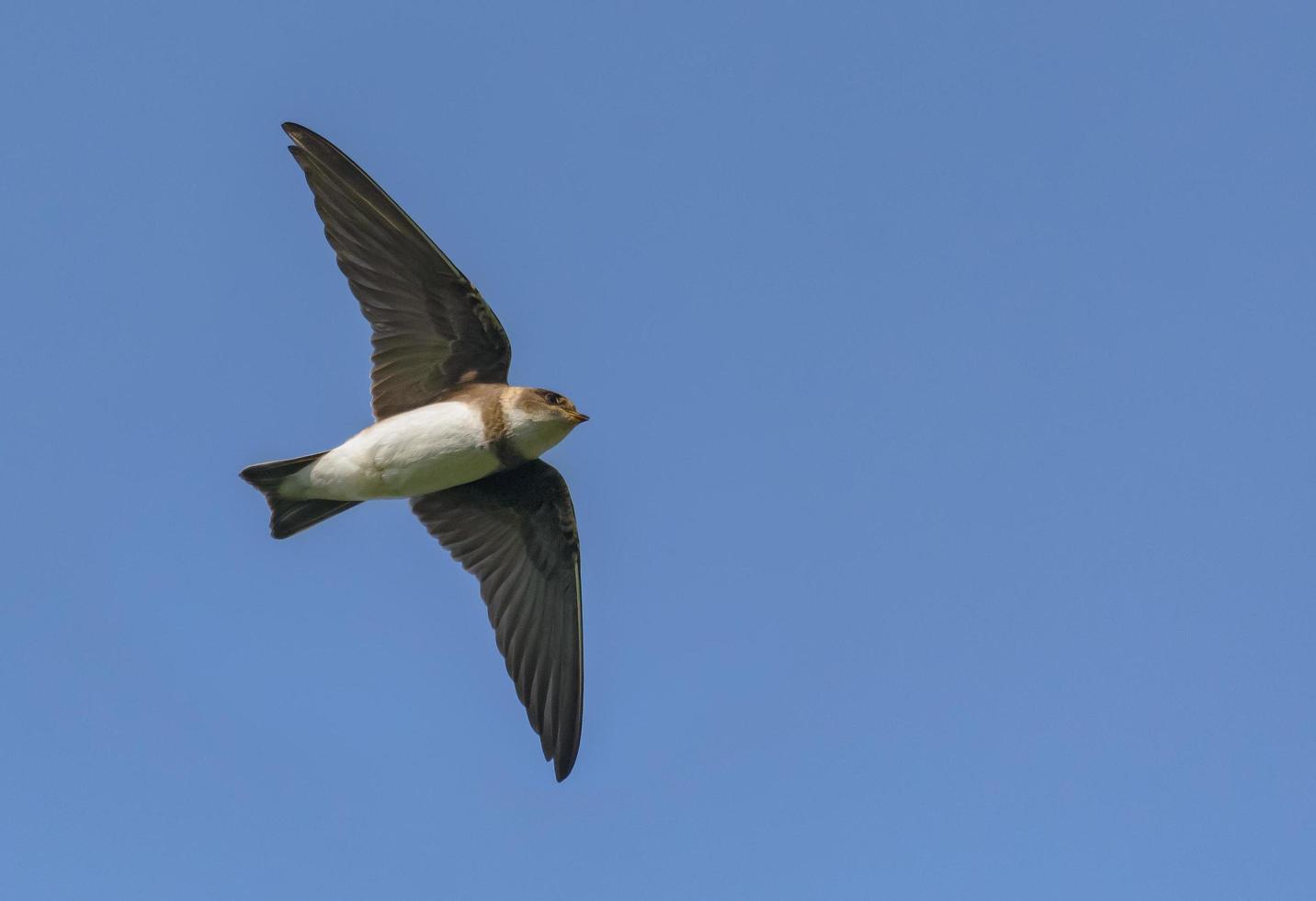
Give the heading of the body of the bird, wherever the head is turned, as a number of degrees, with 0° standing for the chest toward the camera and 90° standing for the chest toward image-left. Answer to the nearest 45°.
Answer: approximately 270°
